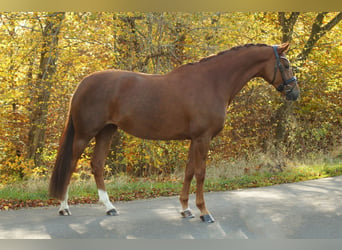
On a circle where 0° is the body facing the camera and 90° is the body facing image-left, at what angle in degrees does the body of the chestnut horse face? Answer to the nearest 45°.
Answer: approximately 270°
